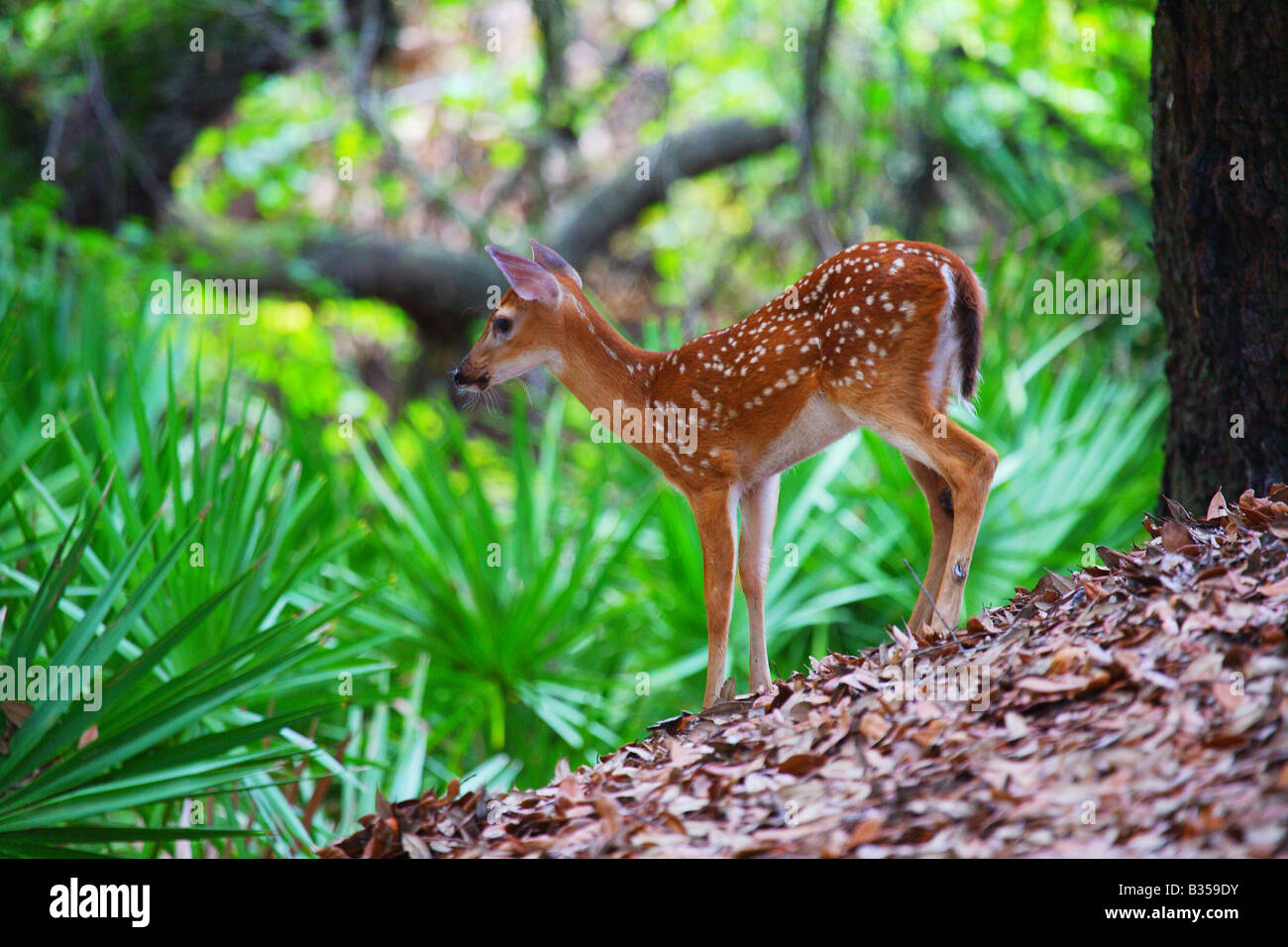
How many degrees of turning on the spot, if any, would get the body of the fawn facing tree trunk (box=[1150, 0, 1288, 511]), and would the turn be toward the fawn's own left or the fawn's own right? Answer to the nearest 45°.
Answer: approximately 180°

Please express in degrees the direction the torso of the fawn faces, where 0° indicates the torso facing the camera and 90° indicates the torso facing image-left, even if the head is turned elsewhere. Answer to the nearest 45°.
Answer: approximately 90°
